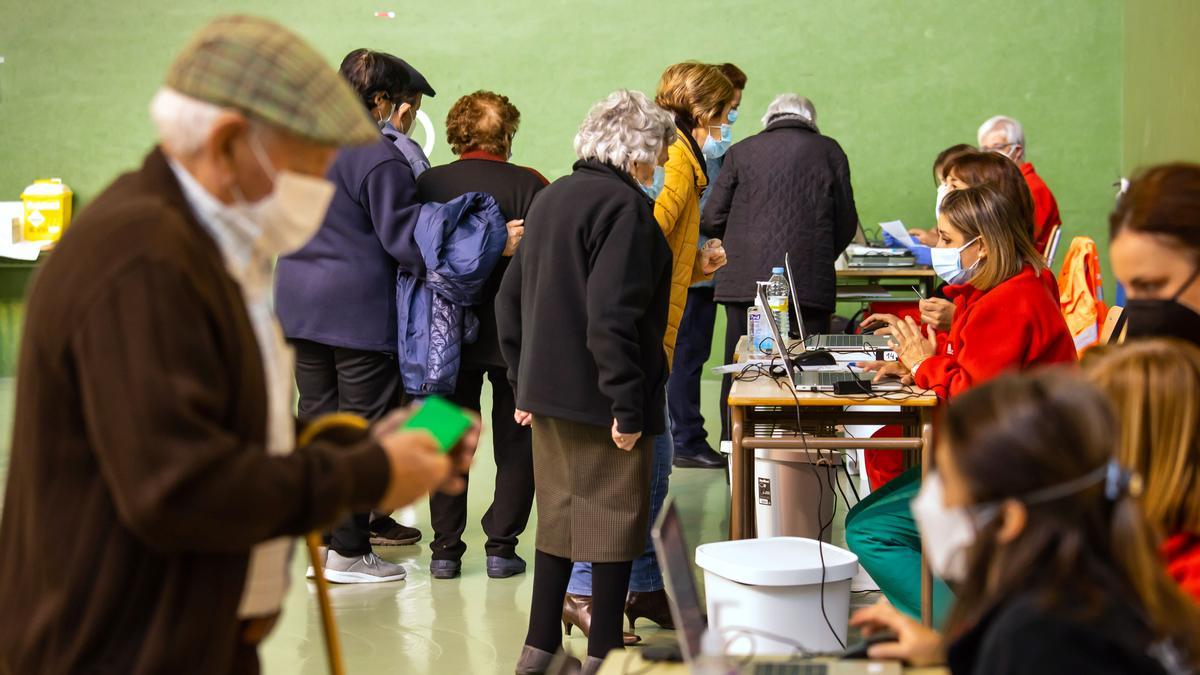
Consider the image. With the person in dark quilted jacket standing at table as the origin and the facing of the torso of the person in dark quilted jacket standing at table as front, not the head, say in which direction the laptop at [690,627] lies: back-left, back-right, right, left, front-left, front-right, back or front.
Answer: back

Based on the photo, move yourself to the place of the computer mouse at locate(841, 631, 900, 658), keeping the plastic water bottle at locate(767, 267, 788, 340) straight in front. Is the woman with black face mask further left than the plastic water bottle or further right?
right

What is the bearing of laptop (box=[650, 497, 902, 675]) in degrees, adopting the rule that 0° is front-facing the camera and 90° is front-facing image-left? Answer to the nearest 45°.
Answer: approximately 270°

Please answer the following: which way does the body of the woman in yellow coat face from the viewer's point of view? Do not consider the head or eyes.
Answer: to the viewer's right

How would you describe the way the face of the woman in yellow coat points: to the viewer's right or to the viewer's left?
to the viewer's right

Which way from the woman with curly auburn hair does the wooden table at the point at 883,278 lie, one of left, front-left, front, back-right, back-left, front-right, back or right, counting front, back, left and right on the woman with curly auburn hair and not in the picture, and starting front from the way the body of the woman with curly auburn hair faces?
front-right

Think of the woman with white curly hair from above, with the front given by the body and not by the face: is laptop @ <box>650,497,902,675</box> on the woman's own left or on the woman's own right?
on the woman's own right

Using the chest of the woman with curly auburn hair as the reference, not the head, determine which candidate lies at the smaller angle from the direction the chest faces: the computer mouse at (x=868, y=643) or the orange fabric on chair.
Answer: the orange fabric on chair

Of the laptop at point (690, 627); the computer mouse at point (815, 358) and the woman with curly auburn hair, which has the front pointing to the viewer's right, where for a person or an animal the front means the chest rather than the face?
the laptop

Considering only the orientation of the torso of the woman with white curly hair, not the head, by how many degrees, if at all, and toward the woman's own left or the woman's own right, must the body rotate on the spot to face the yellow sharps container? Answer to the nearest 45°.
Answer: approximately 90° to the woman's own left

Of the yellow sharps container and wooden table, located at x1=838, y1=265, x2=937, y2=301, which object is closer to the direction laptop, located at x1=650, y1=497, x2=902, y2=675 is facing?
the wooden table

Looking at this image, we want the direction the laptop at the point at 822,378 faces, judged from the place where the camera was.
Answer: facing to the right of the viewer

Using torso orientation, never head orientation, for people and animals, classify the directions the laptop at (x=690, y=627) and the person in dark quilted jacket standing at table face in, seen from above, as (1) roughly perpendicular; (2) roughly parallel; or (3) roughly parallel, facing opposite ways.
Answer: roughly perpendicular

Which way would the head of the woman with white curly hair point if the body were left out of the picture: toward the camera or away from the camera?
away from the camera
